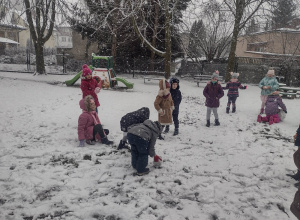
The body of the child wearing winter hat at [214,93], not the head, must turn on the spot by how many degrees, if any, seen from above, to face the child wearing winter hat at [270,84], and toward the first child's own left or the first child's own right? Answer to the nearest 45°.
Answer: approximately 135° to the first child's own left

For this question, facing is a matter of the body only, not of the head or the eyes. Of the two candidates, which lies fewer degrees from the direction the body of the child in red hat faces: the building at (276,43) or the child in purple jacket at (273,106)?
the child in purple jacket

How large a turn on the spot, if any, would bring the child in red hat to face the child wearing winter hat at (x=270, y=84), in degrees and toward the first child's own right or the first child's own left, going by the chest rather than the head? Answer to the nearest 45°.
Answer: approximately 45° to the first child's own left

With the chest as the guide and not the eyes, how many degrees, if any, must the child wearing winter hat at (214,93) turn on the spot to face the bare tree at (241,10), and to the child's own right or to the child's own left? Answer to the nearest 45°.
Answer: approximately 180°

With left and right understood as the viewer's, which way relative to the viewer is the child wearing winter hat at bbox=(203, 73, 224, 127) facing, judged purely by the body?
facing the viewer

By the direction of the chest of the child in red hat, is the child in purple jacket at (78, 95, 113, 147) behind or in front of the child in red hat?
in front

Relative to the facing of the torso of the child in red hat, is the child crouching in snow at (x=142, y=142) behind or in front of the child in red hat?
in front

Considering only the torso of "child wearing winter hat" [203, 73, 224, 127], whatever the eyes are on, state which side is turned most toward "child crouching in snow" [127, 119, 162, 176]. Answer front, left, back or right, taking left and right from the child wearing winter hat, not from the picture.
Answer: front

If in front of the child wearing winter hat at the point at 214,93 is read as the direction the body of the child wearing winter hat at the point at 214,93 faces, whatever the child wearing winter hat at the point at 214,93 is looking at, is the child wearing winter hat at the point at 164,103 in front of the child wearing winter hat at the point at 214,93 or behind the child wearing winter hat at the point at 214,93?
in front

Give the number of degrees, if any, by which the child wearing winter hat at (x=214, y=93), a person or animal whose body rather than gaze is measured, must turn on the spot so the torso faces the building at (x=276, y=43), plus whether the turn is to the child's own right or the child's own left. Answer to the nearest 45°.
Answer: approximately 180°

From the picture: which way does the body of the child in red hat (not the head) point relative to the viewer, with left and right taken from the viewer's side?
facing the viewer and to the right of the viewer

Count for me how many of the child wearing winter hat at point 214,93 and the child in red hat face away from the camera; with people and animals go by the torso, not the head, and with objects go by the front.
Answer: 0

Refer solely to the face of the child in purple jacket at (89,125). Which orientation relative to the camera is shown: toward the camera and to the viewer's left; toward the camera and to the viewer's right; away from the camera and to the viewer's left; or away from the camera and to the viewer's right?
toward the camera and to the viewer's right
